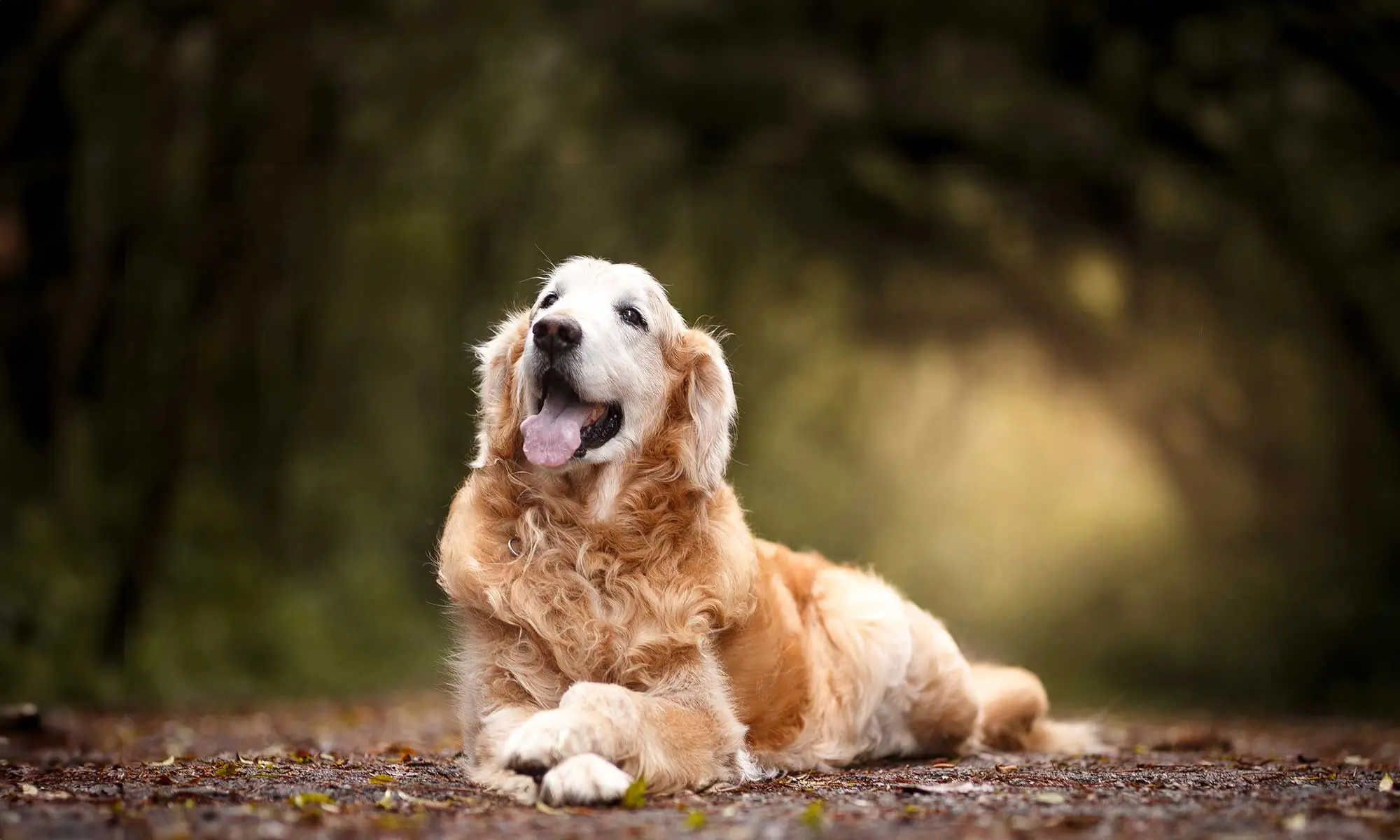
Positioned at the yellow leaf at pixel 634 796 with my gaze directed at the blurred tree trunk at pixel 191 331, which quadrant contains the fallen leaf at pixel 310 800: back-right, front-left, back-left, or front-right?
front-left

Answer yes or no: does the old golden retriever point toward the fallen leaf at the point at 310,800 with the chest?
yes

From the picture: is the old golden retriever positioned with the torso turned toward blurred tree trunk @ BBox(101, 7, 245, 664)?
no

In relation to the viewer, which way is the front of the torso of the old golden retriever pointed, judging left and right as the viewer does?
facing the viewer and to the left of the viewer

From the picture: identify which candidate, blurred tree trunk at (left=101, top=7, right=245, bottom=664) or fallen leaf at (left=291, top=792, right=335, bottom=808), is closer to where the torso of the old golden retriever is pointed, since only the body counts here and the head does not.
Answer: the fallen leaf
